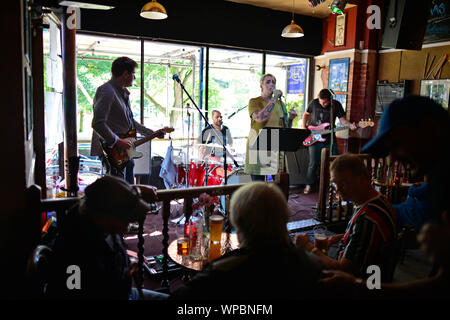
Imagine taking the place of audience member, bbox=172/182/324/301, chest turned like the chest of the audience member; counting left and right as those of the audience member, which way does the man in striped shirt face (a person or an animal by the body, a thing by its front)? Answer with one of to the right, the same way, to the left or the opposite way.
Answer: to the left

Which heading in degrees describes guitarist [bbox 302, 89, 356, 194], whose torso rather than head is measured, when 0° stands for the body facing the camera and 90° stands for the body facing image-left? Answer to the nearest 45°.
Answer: approximately 0°

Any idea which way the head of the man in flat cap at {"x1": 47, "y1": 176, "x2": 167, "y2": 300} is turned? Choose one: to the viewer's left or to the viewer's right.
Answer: to the viewer's right

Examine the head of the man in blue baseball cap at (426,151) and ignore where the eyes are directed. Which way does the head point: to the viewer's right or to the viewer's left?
to the viewer's left

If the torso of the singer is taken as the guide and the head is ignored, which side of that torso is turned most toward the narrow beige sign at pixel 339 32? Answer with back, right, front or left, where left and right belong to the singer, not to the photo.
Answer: left

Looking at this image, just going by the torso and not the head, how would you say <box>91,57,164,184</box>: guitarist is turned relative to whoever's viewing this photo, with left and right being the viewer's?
facing to the right of the viewer

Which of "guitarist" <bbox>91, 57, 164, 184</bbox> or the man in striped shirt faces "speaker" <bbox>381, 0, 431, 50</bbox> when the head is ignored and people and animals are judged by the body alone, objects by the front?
the guitarist

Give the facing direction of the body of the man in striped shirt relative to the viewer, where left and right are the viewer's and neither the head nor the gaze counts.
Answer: facing to the left of the viewer

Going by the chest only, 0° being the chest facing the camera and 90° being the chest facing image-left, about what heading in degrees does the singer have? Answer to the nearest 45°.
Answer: approximately 315°

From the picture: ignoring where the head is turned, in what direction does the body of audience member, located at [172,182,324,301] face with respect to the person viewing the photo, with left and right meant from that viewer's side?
facing away from the viewer
